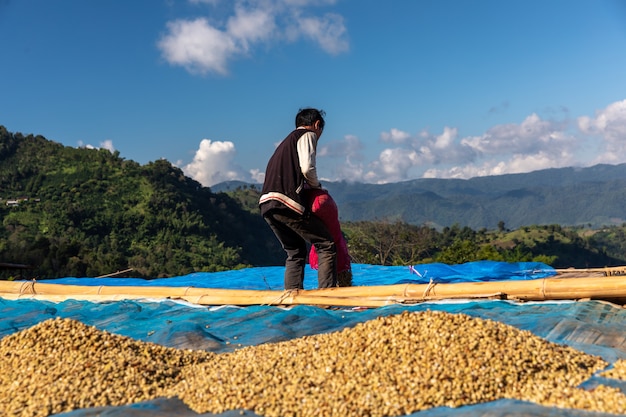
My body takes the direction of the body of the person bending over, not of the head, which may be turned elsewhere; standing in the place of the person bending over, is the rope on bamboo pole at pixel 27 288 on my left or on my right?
on my left

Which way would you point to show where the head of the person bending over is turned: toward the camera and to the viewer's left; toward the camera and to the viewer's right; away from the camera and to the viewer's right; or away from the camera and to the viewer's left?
away from the camera and to the viewer's right

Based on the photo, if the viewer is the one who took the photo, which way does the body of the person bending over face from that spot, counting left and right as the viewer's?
facing away from the viewer and to the right of the viewer
